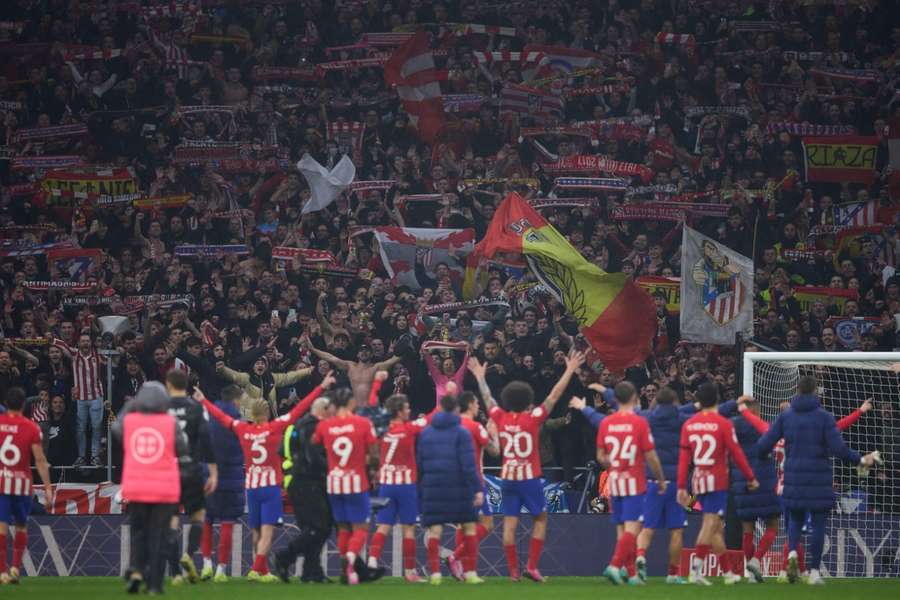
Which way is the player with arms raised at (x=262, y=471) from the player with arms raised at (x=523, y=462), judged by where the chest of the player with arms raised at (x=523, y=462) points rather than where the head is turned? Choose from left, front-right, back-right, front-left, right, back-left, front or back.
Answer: left

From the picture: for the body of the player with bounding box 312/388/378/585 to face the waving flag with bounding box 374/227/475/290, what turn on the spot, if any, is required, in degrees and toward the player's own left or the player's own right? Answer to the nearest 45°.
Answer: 0° — they already face it

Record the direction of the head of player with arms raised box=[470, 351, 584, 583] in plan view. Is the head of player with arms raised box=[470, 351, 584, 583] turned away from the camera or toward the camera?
away from the camera

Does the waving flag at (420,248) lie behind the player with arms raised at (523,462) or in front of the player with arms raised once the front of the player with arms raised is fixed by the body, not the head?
in front

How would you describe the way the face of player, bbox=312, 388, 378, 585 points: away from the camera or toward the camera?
away from the camera

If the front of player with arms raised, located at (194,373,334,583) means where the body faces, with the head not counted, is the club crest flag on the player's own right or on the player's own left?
on the player's own right

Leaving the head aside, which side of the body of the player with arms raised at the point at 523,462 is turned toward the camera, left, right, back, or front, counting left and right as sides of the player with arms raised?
back

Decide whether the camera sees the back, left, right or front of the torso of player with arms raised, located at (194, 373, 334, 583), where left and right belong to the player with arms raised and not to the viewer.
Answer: back

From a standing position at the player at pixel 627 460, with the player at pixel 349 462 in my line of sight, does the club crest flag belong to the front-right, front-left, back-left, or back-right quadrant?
back-right

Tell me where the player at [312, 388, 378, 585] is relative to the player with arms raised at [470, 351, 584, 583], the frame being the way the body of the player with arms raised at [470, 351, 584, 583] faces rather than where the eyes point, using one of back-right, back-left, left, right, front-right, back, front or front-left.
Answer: back-left

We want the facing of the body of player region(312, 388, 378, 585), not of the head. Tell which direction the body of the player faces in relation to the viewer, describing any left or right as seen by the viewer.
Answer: facing away from the viewer

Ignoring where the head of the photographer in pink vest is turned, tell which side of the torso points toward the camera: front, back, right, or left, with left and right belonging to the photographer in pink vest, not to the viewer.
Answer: back
